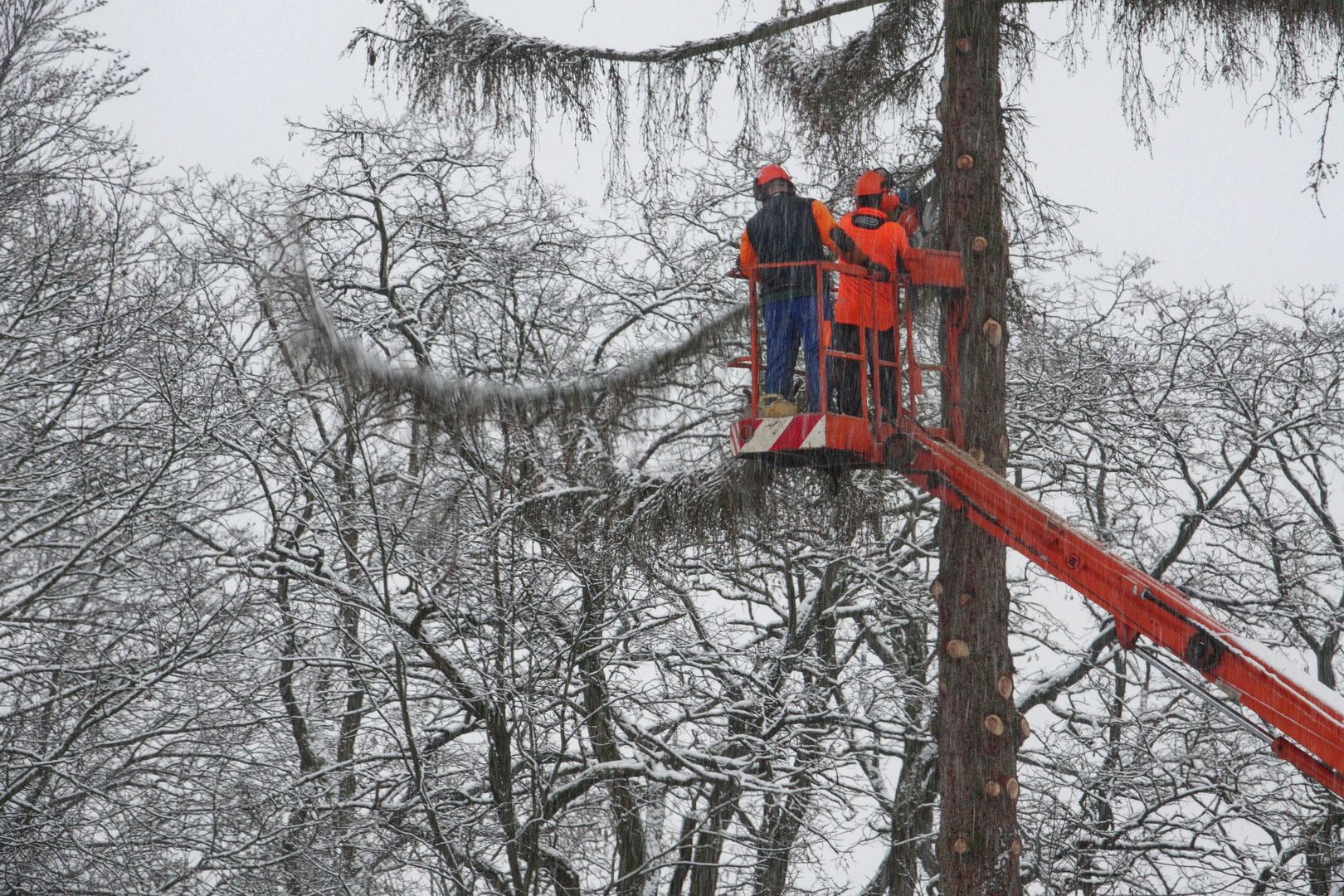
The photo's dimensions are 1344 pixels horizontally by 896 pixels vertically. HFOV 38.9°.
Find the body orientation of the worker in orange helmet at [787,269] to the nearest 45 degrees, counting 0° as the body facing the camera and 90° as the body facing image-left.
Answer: approximately 180°

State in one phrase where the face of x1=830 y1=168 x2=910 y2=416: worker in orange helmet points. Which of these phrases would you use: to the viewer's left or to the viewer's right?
to the viewer's right
